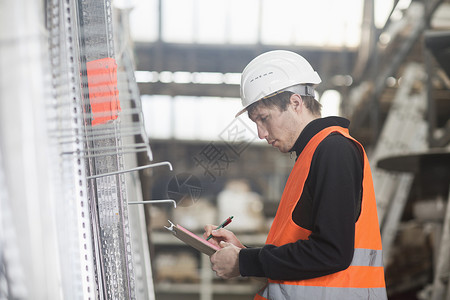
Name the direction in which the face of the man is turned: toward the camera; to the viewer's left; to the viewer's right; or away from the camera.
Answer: to the viewer's left

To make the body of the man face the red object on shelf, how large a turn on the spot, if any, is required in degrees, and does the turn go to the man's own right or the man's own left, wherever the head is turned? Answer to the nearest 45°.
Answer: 0° — they already face it

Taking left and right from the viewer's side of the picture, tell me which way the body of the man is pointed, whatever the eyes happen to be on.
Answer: facing to the left of the viewer
